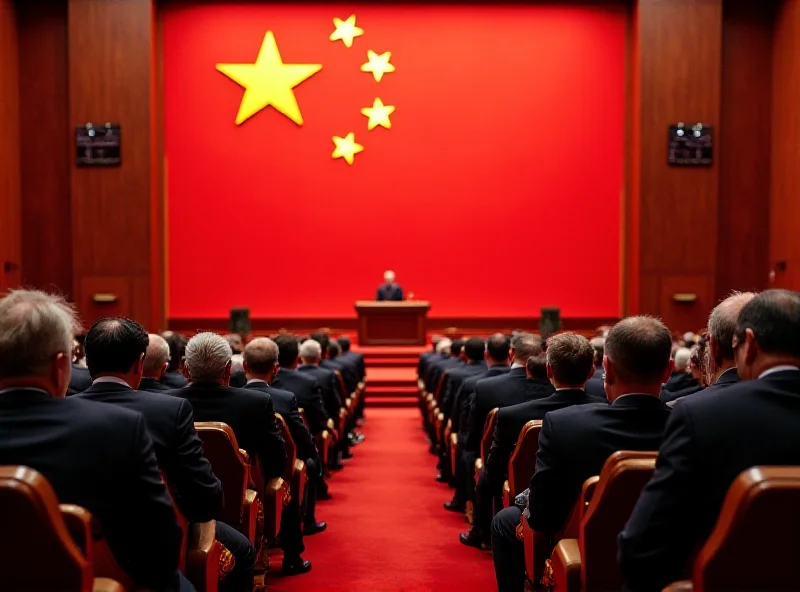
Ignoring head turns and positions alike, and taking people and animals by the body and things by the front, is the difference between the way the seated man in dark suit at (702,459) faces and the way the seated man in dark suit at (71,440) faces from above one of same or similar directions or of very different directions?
same or similar directions

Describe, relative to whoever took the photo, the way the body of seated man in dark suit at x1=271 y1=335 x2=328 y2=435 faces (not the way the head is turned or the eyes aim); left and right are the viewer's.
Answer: facing away from the viewer

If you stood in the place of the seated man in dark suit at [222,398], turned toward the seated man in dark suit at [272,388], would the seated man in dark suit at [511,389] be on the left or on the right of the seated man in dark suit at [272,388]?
right

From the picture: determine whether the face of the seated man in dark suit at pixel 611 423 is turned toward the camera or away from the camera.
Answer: away from the camera

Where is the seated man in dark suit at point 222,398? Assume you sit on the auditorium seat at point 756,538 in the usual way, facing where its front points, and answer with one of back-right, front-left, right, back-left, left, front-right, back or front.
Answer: front-left

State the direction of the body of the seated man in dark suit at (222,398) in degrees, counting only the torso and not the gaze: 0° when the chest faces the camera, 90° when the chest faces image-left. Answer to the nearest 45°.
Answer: approximately 180°

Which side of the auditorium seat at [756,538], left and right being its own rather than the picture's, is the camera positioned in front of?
back

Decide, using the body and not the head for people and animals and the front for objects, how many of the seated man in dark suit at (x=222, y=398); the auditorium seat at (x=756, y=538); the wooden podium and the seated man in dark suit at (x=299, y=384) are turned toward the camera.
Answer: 1

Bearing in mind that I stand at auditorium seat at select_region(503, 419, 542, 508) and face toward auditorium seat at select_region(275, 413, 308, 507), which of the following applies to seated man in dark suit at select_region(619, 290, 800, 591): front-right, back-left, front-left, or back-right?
back-left

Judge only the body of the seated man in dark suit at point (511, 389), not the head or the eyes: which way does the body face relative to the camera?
away from the camera

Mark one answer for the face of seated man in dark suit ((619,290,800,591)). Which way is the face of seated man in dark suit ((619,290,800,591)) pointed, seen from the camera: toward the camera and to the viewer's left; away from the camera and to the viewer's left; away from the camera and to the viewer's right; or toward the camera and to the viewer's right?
away from the camera and to the viewer's left

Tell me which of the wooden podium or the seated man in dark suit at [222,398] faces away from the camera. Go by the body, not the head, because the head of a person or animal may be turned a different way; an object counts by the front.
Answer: the seated man in dark suit

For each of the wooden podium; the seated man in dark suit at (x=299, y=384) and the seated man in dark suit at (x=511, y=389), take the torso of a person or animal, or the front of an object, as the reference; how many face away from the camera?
2

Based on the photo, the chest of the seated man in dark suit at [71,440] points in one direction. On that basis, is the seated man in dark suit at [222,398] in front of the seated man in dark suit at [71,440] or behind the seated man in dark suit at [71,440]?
in front

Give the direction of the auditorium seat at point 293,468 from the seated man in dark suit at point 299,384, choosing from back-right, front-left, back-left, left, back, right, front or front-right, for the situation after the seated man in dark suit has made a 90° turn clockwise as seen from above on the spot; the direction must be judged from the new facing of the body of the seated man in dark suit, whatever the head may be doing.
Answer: right

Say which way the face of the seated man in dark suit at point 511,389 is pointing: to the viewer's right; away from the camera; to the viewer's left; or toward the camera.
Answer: away from the camera

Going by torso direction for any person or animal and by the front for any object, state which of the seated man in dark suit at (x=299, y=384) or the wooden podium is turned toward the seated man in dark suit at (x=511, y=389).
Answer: the wooden podium

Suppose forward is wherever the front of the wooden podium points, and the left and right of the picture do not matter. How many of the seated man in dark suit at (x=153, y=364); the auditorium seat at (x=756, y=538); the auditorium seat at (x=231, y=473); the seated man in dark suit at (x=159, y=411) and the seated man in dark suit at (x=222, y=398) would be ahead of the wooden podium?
5

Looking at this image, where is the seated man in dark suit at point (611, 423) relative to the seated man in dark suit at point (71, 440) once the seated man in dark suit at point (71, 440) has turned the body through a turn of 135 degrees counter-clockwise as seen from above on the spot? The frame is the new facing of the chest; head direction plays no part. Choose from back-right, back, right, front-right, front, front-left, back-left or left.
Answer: back-left
